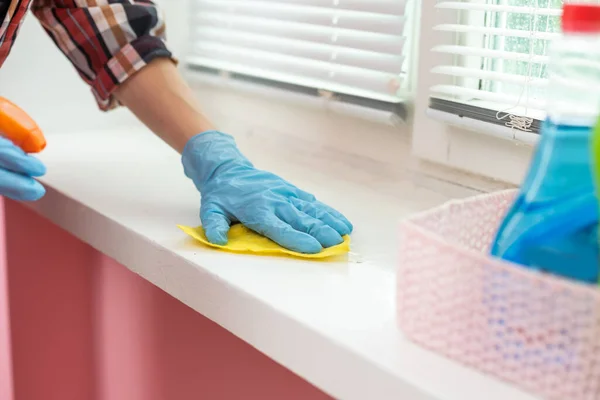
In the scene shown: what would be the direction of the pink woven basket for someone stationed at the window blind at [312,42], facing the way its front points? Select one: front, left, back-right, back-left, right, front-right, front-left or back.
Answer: front-left

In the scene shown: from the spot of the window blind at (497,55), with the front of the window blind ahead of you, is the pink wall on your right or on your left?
on your right

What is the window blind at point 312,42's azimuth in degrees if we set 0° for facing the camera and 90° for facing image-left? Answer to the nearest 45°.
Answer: approximately 45°

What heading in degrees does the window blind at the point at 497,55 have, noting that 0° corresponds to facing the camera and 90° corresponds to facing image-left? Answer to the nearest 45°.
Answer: approximately 45°
